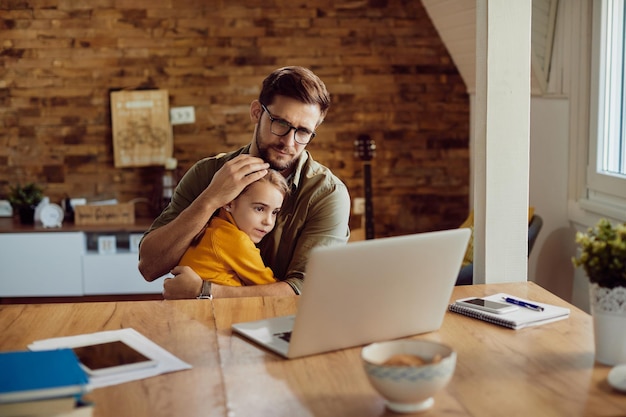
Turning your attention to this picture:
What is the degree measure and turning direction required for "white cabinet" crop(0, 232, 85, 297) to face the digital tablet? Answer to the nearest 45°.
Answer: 0° — it already faces it

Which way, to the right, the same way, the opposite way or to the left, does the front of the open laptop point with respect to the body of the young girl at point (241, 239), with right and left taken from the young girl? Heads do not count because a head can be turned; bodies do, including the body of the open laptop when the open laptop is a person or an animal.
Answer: the opposite way

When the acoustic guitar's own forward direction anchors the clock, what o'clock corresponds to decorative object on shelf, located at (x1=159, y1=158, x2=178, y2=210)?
The decorative object on shelf is roughly at 3 o'clock from the acoustic guitar.

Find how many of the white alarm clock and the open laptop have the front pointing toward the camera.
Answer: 1

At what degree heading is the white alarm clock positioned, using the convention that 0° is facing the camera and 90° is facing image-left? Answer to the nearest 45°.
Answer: approximately 0°

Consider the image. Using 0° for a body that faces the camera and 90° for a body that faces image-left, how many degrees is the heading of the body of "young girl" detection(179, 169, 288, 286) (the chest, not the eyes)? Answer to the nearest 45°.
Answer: approximately 315°

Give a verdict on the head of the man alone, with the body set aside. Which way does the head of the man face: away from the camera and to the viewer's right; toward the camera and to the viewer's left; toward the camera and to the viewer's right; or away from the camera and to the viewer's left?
toward the camera and to the viewer's right

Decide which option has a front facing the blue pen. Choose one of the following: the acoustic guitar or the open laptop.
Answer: the acoustic guitar

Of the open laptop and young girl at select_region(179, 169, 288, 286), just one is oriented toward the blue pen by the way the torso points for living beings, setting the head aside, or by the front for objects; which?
the young girl

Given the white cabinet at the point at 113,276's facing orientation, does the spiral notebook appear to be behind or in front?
in front
